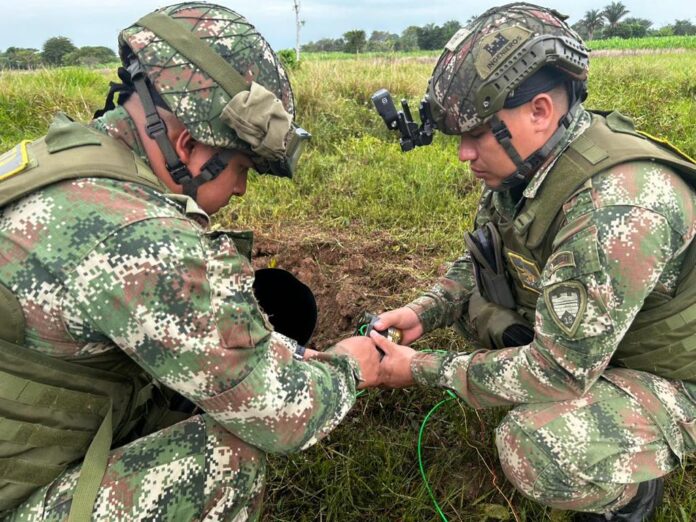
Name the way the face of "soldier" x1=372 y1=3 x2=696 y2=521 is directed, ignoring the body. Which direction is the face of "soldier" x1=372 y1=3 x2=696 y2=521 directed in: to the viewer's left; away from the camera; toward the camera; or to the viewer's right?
to the viewer's left

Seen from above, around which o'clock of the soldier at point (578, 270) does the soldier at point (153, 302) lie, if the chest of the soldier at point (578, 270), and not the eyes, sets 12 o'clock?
the soldier at point (153, 302) is roughly at 11 o'clock from the soldier at point (578, 270).

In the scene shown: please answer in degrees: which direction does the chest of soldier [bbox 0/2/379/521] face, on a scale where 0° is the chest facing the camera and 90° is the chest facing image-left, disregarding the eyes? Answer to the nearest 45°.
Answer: approximately 270°

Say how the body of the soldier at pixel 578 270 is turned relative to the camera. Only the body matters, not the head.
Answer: to the viewer's left

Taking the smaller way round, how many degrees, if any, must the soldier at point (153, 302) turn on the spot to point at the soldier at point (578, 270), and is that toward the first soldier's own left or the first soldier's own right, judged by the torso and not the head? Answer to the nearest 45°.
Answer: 0° — they already face them

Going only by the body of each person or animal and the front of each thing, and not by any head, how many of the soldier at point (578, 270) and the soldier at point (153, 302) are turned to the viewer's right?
1

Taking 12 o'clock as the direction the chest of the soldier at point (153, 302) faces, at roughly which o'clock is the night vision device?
The night vision device is roughly at 11 o'clock from the soldier.
